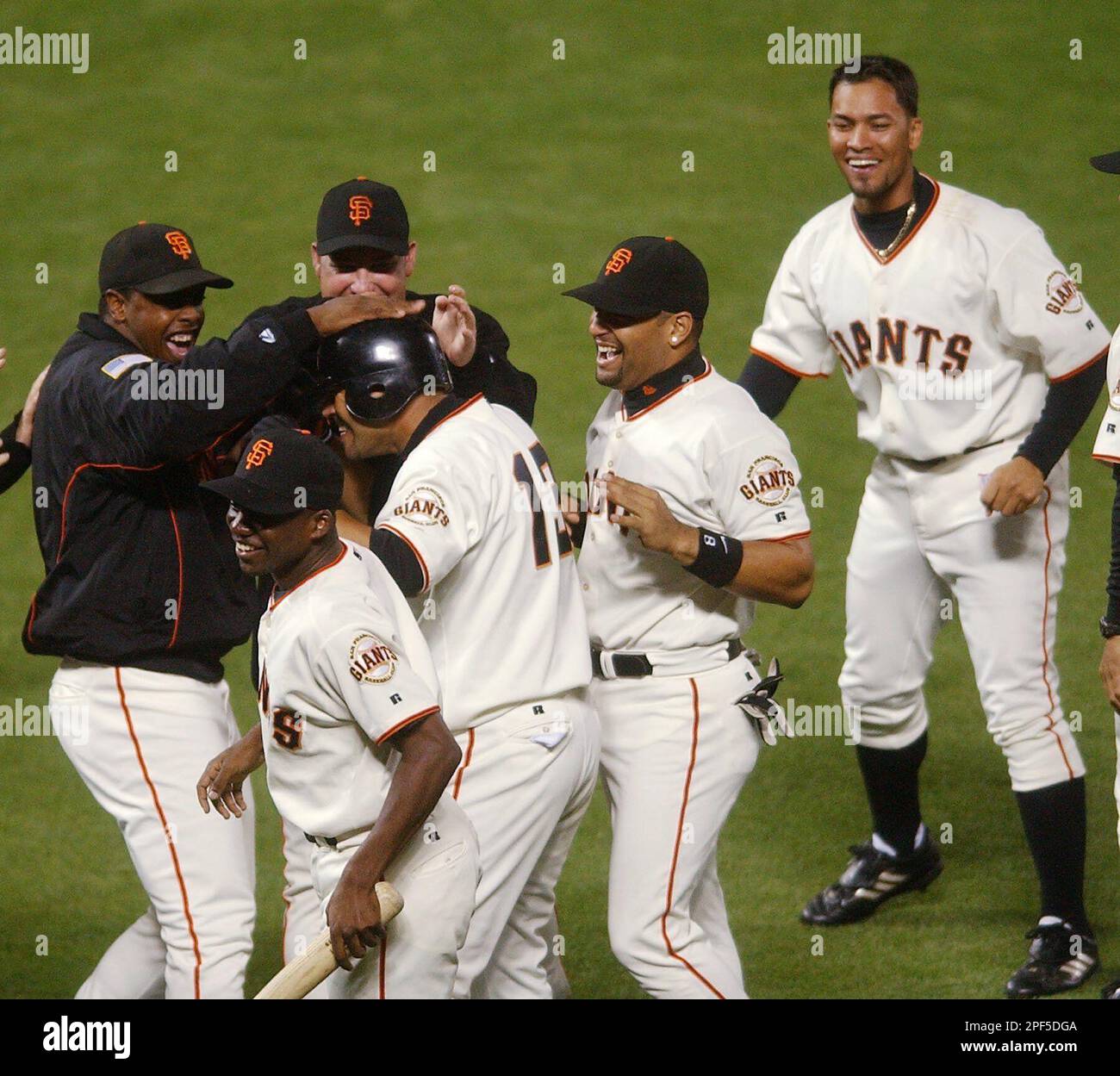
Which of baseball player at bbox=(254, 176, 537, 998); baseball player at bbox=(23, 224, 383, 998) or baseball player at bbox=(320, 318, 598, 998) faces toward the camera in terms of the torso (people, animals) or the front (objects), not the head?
baseball player at bbox=(254, 176, 537, 998)

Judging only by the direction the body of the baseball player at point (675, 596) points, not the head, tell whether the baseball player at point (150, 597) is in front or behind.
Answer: in front

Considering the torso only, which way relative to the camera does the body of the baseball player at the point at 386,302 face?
toward the camera

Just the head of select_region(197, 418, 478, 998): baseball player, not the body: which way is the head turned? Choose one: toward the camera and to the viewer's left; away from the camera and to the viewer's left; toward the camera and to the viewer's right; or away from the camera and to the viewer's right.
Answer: toward the camera and to the viewer's left

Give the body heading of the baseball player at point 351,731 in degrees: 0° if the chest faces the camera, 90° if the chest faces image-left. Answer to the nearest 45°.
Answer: approximately 45°

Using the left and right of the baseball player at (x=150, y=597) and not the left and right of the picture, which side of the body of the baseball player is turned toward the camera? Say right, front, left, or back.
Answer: right
